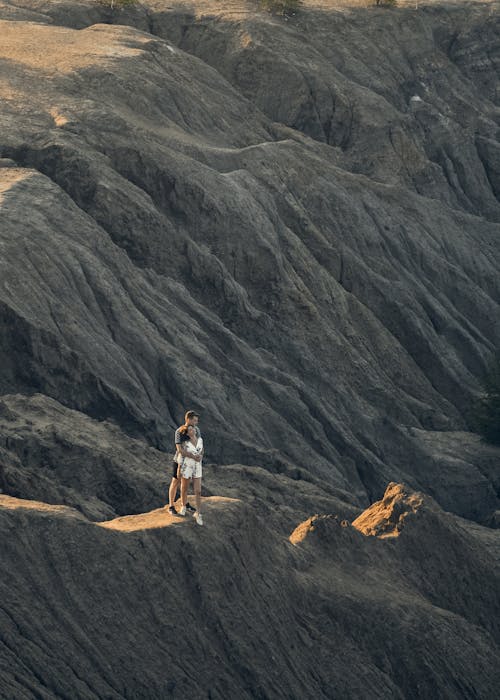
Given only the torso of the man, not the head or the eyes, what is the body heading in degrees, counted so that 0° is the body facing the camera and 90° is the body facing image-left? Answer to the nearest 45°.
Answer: approximately 315°
